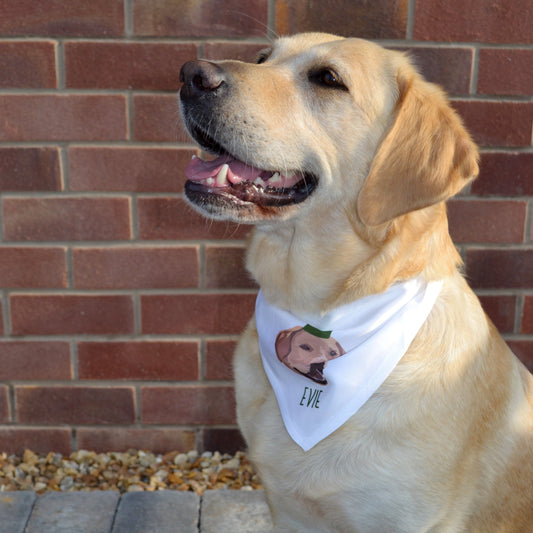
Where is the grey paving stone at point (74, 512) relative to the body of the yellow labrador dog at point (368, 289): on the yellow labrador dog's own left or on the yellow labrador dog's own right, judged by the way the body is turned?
on the yellow labrador dog's own right

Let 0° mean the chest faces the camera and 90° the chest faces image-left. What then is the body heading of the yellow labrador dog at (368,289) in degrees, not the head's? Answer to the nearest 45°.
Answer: approximately 45°
